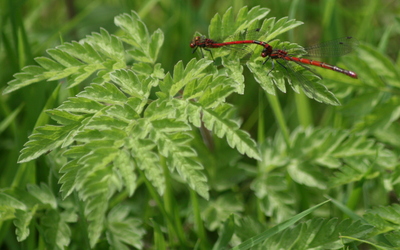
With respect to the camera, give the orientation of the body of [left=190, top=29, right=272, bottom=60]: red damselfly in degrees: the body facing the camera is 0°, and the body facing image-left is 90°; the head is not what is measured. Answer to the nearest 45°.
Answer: approximately 90°
